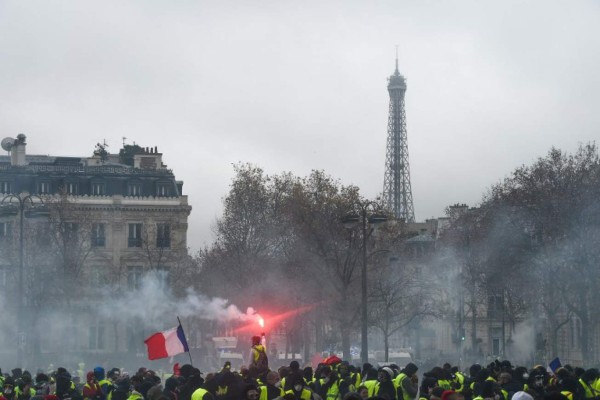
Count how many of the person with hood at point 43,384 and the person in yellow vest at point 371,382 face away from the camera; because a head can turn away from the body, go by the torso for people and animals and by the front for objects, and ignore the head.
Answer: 2

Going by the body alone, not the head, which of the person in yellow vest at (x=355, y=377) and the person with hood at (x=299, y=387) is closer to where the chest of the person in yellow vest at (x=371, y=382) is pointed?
the person in yellow vest

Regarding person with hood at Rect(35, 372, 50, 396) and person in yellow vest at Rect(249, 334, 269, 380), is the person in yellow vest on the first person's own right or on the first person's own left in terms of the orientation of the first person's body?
on the first person's own right

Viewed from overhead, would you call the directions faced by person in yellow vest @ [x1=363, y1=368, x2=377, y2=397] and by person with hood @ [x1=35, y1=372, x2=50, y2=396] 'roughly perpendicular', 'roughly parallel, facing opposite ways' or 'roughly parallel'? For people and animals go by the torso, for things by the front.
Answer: roughly parallel

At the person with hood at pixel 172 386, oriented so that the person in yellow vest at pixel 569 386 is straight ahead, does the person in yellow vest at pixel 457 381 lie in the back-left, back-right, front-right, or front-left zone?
front-left

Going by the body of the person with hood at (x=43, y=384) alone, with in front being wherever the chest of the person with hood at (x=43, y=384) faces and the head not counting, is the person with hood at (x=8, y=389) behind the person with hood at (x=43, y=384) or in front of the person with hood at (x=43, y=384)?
behind

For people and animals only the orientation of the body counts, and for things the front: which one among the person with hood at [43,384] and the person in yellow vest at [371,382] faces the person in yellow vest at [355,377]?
the person in yellow vest at [371,382]

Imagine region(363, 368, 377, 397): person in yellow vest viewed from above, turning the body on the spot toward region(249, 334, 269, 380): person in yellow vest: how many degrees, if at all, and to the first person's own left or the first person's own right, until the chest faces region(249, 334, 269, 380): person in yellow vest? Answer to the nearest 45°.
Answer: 0° — they already face them

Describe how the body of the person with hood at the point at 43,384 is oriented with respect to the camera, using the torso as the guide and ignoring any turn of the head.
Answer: away from the camera

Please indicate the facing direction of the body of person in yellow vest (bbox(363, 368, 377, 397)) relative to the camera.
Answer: away from the camera

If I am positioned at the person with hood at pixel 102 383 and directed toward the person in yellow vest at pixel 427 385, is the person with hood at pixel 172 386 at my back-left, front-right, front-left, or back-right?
front-right

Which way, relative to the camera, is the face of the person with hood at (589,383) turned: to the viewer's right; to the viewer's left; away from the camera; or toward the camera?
away from the camera

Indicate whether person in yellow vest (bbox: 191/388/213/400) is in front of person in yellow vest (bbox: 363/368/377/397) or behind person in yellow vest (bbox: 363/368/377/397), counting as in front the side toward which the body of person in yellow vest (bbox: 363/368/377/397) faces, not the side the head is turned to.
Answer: behind

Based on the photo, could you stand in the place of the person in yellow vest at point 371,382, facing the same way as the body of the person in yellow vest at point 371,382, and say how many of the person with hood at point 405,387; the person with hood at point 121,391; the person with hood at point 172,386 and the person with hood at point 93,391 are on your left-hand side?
3
